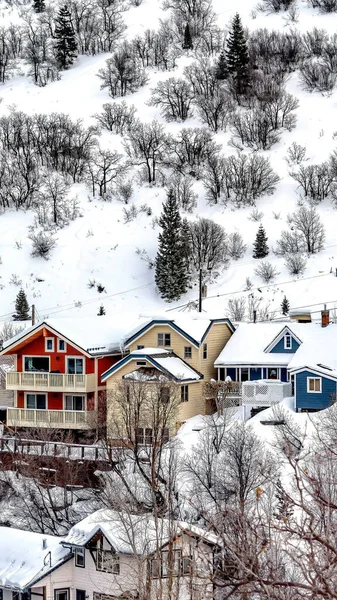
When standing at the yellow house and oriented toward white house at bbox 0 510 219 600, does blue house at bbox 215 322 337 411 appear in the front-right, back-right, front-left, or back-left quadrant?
back-left

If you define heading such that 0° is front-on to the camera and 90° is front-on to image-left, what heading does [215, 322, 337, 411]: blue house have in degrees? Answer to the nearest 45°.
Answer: approximately 0°

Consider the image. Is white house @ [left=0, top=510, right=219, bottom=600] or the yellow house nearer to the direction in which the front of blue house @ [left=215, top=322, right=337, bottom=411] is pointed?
the white house

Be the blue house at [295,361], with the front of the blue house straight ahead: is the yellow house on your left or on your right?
on your right

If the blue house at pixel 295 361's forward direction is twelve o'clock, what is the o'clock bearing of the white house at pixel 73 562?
The white house is roughly at 1 o'clock from the blue house.
